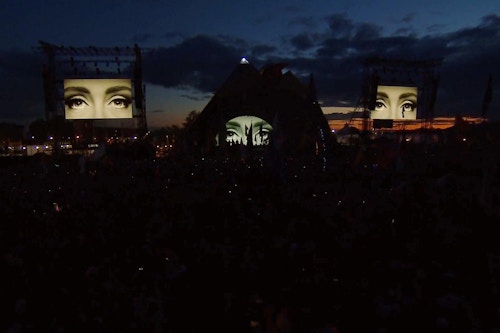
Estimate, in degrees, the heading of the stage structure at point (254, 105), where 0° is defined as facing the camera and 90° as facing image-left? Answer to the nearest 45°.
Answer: approximately 0°
